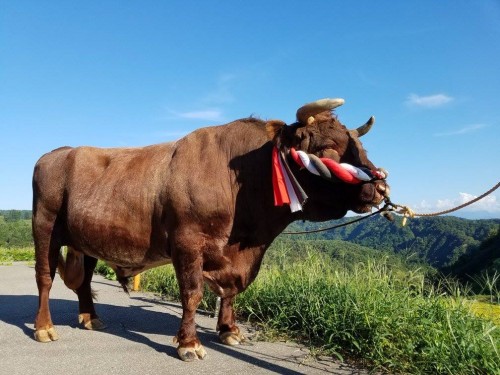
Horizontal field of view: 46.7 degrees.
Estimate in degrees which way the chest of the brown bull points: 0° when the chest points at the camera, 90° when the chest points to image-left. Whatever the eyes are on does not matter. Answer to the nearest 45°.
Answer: approximately 315°
